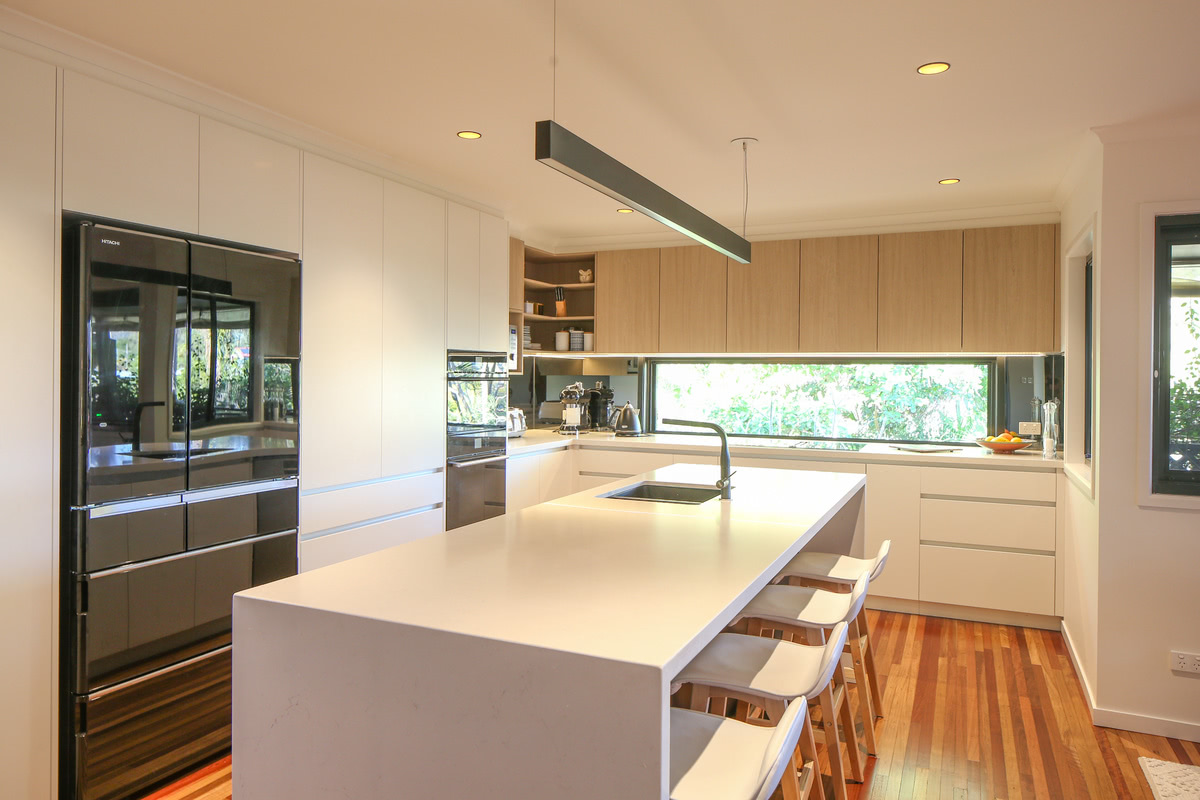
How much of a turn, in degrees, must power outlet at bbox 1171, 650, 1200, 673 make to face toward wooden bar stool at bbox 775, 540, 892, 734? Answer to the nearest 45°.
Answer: approximately 45° to its right

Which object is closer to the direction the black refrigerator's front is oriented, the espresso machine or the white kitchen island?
the white kitchen island

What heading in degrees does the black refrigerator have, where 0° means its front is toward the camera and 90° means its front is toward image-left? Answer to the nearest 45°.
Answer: approximately 315°

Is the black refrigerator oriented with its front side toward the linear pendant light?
yes

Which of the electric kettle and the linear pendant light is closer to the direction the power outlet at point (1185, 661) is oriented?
the linear pendant light

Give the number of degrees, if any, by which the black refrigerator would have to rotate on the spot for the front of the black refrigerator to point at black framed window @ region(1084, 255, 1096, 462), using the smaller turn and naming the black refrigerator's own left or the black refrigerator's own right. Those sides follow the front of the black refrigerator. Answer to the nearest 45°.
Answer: approximately 45° to the black refrigerator's own left

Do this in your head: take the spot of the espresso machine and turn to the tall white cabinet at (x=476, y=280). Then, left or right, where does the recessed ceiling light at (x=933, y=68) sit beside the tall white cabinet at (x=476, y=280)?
left

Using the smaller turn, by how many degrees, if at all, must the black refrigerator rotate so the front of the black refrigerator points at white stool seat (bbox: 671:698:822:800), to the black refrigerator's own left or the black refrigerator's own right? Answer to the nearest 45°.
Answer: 0° — it already faces it

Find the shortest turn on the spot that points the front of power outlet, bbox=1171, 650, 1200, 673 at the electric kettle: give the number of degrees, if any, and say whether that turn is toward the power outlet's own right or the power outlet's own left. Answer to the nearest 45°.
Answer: approximately 90° to the power outlet's own right

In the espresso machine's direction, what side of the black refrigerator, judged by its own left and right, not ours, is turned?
left

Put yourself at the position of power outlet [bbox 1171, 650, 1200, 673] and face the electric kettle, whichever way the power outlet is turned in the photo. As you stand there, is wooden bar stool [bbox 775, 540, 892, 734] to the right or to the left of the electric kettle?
left
